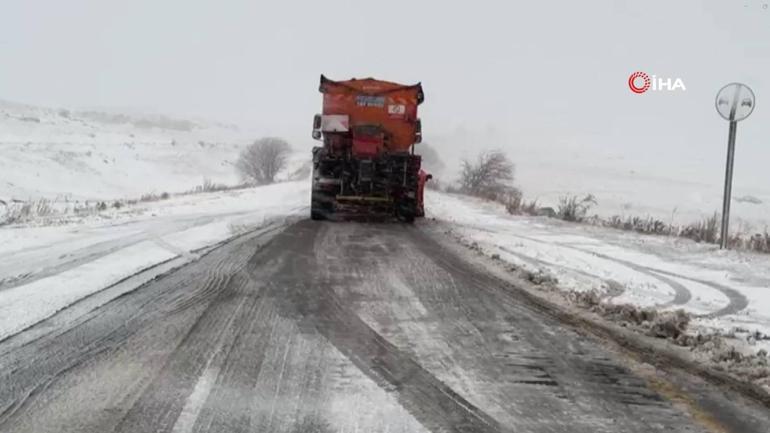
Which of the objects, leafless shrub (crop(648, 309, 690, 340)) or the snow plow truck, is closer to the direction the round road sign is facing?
the leafless shrub

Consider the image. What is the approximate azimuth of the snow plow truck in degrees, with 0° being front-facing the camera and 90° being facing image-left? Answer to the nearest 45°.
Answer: approximately 180°

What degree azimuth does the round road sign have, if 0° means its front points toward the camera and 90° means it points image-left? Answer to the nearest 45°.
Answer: approximately 0°

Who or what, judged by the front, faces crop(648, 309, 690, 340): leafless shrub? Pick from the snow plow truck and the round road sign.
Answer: the round road sign

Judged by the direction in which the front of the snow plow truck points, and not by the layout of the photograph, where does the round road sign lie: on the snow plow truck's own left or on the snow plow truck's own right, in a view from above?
on the snow plow truck's own right

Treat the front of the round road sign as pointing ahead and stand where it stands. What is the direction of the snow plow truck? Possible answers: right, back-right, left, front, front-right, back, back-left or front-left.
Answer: right

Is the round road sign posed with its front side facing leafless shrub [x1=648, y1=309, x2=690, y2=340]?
yes

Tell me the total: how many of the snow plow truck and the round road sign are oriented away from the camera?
1

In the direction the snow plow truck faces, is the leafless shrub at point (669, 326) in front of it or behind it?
behind

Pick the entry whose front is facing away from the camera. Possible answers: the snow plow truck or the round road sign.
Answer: the snow plow truck
